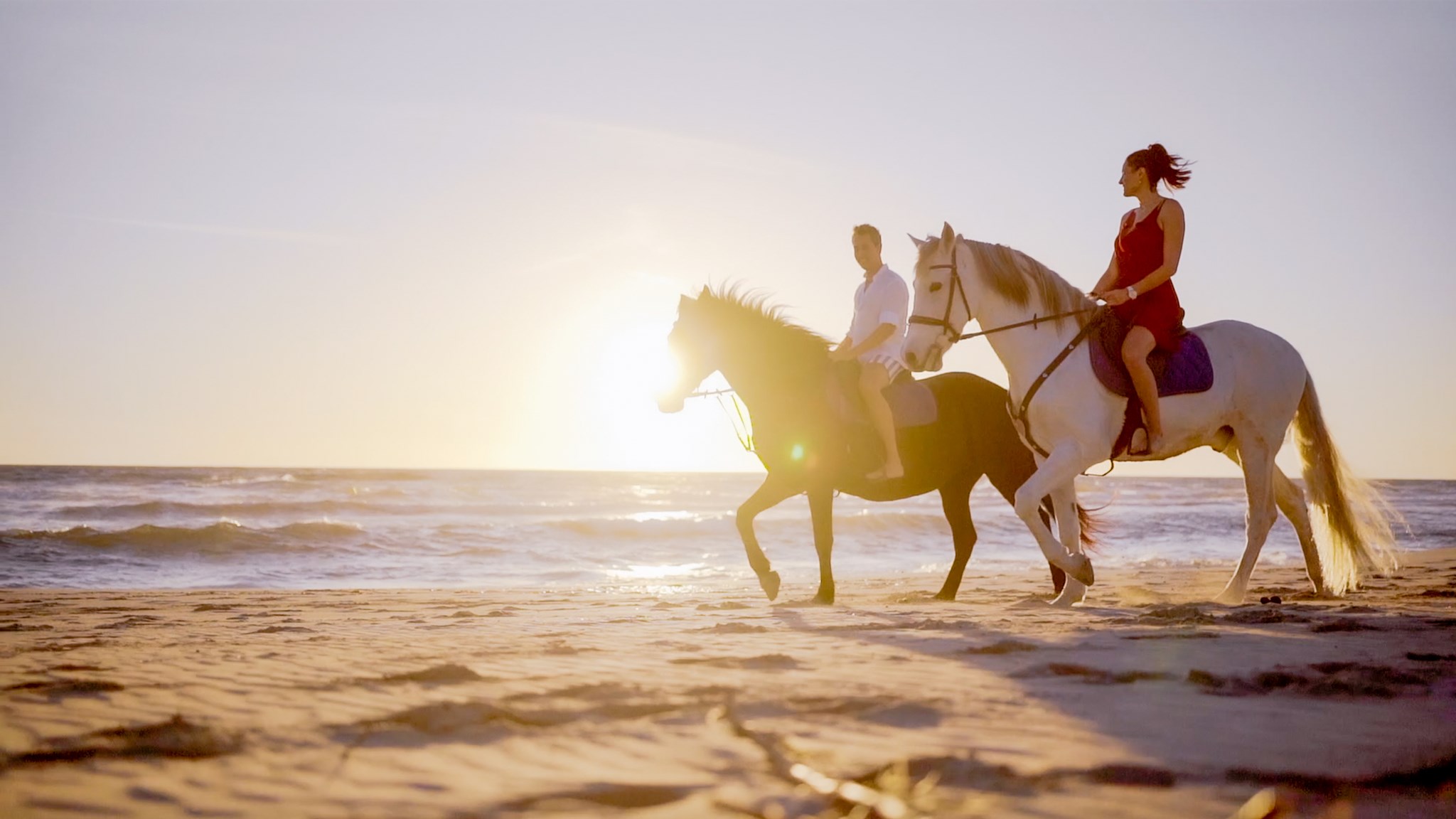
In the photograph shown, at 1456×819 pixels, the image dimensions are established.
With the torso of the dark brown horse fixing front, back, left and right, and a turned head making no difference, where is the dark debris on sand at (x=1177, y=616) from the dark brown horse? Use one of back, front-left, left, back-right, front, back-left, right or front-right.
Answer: back-left

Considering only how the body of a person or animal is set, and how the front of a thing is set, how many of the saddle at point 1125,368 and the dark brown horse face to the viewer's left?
2

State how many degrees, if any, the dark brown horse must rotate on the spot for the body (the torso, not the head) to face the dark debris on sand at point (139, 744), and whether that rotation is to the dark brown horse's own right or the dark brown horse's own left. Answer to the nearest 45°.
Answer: approximately 90° to the dark brown horse's own left

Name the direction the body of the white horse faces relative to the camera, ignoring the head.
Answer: to the viewer's left

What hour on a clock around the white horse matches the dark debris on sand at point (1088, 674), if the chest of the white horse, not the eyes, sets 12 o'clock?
The dark debris on sand is roughly at 9 o'clock from the white horse.

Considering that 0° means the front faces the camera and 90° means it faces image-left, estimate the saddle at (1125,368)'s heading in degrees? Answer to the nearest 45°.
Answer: approximately 90°

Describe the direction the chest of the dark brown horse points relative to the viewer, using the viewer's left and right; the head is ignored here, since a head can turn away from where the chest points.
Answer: facing to the left of the viewer
